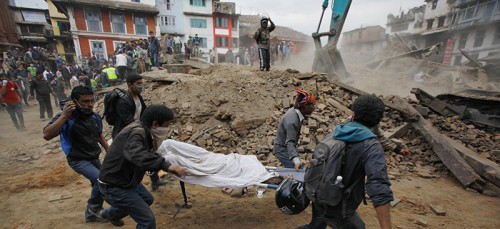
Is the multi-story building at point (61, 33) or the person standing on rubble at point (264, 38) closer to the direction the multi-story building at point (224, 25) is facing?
the person standing on rubble

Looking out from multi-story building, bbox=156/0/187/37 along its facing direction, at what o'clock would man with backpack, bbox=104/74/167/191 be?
The man with backpack is roughly at 12 o'clock from the multi-story building.

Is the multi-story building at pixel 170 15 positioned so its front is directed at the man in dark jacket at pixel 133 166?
yes

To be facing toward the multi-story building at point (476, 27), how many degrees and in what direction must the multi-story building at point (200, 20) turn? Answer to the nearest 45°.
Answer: approximately 45° to its left

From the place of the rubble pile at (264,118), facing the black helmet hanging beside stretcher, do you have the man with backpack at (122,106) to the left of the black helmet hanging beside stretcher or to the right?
right

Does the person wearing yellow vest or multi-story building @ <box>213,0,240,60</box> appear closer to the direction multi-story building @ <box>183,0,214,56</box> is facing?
the person wearing yellow vest

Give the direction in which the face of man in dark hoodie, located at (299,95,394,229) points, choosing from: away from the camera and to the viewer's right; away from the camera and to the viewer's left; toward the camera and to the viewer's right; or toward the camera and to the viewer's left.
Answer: away from the camera and to the viewer's left

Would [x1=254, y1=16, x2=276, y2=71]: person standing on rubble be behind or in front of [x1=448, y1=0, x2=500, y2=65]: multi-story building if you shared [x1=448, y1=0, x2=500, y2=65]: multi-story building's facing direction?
in front

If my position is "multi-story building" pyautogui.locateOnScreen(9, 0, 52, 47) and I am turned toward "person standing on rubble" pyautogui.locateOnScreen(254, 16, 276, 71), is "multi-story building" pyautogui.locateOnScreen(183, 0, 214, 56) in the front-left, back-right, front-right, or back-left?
front-left

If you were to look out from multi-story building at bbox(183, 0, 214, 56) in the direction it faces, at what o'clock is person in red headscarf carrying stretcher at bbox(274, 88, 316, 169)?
The person in red headscarf carrying stretcher is roughly at 12 o'clock from the multi-story building.

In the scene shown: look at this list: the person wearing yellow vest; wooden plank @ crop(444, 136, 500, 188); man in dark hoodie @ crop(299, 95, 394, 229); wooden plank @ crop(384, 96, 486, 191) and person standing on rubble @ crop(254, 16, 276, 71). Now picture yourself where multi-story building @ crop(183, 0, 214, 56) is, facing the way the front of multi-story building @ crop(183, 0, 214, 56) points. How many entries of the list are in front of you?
5

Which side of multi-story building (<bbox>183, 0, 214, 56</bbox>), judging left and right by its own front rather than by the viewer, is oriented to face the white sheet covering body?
front

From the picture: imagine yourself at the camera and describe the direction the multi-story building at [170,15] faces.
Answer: facing the viewer

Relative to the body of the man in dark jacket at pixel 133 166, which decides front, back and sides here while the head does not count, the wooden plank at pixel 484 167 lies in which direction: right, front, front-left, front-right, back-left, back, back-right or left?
front

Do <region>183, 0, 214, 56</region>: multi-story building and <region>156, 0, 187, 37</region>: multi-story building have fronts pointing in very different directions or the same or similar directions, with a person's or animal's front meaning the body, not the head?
same or similar directions

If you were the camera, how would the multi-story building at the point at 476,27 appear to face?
facing the viewer and to the left of the viewer

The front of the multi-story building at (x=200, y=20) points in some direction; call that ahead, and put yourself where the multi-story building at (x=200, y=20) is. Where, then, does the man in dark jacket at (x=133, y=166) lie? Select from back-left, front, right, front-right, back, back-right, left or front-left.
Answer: front
